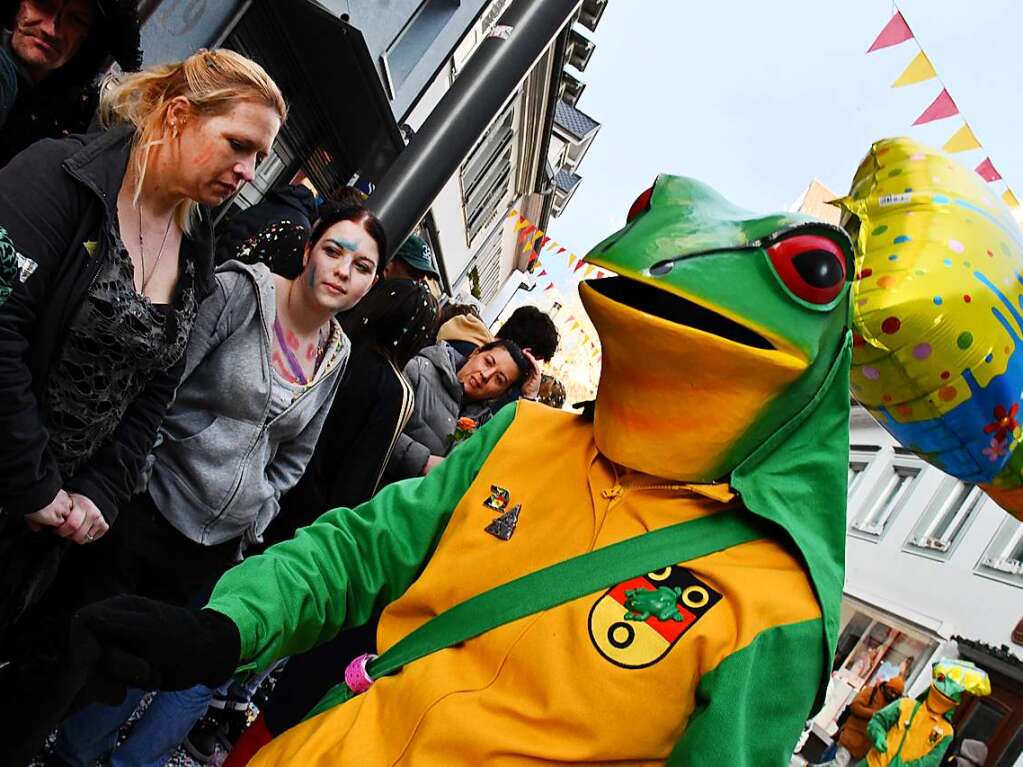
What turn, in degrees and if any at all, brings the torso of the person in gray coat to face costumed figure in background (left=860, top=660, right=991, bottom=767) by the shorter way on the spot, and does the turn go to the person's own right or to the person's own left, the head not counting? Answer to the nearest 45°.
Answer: approximately 135° to the person's own left

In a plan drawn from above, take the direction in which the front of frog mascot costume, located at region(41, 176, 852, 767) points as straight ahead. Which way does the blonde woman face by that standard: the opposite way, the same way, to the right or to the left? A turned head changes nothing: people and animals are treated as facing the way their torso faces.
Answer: to the left

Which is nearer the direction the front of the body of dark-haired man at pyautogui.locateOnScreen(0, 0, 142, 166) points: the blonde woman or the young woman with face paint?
the blonde woman

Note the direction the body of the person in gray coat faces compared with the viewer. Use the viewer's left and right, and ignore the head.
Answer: facing the viewer

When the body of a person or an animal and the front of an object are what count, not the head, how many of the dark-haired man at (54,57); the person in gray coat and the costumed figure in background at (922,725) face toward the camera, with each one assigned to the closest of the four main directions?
3

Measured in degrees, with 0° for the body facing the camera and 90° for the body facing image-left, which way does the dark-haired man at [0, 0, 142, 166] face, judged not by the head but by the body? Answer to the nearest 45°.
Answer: approximately 0°

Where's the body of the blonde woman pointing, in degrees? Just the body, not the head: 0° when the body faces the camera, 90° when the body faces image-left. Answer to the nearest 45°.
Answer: approximately 315°

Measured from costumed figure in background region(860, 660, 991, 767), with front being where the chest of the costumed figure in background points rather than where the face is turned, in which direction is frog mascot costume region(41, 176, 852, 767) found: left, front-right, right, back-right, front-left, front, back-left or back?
front

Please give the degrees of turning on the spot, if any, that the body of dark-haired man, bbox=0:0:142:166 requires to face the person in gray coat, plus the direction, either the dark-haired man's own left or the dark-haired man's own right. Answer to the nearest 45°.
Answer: approximately 135° to the dark-haired man's own left

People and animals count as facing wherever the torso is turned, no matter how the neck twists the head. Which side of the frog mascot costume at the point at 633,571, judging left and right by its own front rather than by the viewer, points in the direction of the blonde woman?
right

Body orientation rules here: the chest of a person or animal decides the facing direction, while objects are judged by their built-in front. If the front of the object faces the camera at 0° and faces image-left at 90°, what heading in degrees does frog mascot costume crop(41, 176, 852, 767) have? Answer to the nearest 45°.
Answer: approximately 45°

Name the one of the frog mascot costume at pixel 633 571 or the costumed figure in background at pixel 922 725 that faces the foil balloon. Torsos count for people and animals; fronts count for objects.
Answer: the costumed figure in background

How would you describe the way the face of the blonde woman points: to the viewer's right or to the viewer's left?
to the viewer's right

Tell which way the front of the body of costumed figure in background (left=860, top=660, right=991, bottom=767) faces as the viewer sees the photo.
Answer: toward the camera
